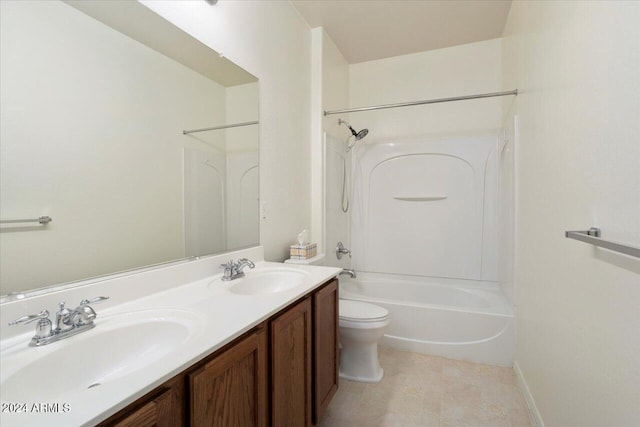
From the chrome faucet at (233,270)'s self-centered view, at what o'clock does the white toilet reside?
The white toilet is roughly at 10 o'clock from the chrome faucet.

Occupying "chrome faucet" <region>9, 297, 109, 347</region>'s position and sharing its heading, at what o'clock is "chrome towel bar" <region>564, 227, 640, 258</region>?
The chrome towel bar is roughly at 12 o'clock from the chrome faucet.

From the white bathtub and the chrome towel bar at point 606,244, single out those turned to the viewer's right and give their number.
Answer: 0

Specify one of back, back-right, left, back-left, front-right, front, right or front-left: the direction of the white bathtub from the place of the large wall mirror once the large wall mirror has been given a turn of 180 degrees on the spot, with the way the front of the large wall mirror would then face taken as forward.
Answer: back-right

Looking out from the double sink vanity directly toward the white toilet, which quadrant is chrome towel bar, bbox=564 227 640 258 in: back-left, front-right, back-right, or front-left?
front-right

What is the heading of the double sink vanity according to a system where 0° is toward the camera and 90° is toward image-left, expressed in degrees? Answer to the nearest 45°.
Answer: approximately 315°

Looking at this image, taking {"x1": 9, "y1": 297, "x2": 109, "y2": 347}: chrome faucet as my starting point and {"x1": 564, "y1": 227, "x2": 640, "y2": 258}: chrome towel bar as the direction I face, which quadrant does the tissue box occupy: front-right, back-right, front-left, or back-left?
front-left

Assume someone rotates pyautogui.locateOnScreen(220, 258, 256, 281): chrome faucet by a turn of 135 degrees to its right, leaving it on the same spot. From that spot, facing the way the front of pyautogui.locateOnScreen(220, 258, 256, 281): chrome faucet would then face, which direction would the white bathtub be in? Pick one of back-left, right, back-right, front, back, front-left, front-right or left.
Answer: back

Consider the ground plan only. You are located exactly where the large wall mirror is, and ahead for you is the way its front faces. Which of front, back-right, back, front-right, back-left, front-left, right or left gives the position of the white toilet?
front-left

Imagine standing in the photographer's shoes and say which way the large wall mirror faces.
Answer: facing the viewer and to the right of the viewer

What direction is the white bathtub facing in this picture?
toward the camera

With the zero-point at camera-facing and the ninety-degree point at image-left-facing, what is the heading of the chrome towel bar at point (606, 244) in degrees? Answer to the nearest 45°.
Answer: approximately 45°

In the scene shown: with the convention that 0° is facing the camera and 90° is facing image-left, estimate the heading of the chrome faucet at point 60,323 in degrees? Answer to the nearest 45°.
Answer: approximately 315°

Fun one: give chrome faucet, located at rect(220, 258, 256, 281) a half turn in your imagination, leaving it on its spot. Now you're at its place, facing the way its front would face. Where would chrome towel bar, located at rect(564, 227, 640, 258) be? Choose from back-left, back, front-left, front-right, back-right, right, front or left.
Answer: back
